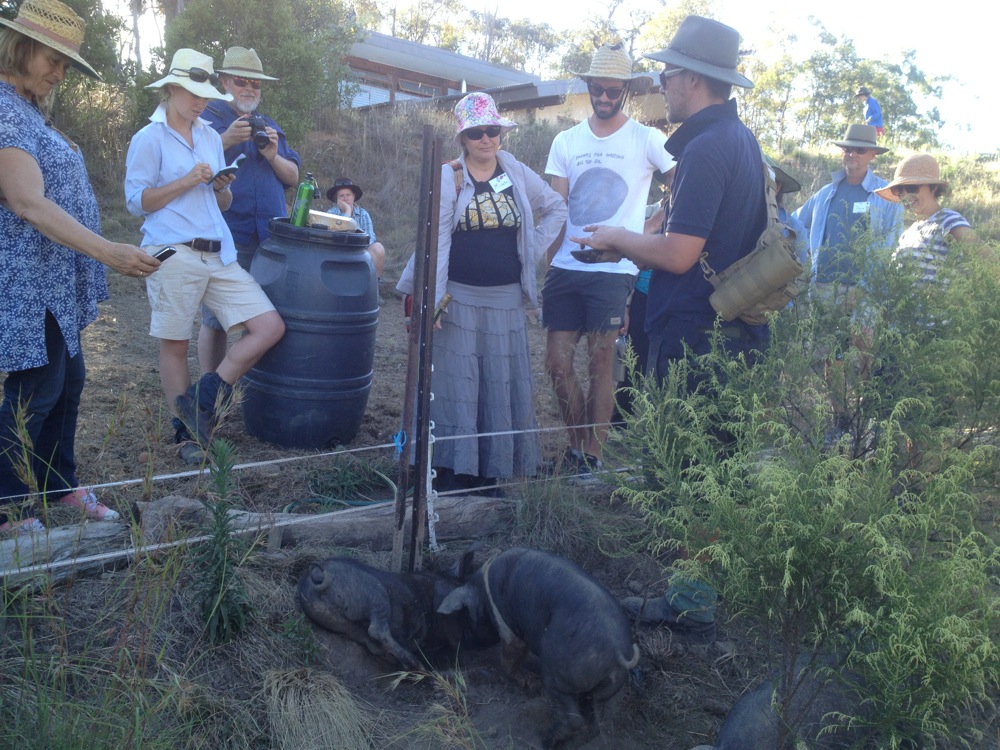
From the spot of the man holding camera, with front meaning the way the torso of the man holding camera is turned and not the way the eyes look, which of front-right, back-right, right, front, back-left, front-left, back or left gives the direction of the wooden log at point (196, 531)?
front-right

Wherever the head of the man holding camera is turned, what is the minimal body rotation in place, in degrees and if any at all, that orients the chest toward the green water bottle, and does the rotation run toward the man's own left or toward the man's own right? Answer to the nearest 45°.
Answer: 0° — they already face it

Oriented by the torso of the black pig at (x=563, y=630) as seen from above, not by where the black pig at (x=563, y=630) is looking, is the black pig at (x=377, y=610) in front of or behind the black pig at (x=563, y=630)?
in front

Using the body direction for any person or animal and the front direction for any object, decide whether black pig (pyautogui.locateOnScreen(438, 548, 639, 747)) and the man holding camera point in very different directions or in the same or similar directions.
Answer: very different directions

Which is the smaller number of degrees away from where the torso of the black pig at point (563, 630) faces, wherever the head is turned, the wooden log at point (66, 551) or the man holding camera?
the man holding camera

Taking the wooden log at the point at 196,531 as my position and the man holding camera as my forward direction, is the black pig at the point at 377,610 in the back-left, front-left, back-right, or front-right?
back-right

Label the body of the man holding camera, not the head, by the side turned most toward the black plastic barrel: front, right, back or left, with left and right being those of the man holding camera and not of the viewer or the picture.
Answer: front

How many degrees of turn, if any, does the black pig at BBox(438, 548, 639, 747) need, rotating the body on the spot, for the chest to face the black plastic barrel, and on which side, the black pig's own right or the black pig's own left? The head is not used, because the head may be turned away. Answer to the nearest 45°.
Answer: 0° — it already faces it

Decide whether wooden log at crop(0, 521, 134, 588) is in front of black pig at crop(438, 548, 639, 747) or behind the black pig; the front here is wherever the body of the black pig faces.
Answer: in front

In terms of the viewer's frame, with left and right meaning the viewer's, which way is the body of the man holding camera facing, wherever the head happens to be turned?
facing the viewer and to the right of the viewer
